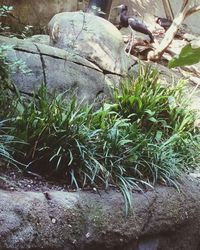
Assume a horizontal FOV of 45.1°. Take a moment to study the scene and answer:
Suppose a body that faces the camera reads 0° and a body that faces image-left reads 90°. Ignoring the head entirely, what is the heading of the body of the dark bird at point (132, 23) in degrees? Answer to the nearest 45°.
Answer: approximately 90°

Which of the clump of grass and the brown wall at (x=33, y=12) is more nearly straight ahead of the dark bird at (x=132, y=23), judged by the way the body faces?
the brown wall

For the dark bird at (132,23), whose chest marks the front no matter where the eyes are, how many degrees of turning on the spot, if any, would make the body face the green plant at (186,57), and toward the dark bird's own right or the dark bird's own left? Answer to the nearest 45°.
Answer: approximately 90° to the dark bird's own left

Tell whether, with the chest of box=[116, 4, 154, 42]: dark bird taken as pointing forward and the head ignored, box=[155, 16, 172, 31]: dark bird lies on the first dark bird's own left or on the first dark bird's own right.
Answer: on the first dark bird's own right
